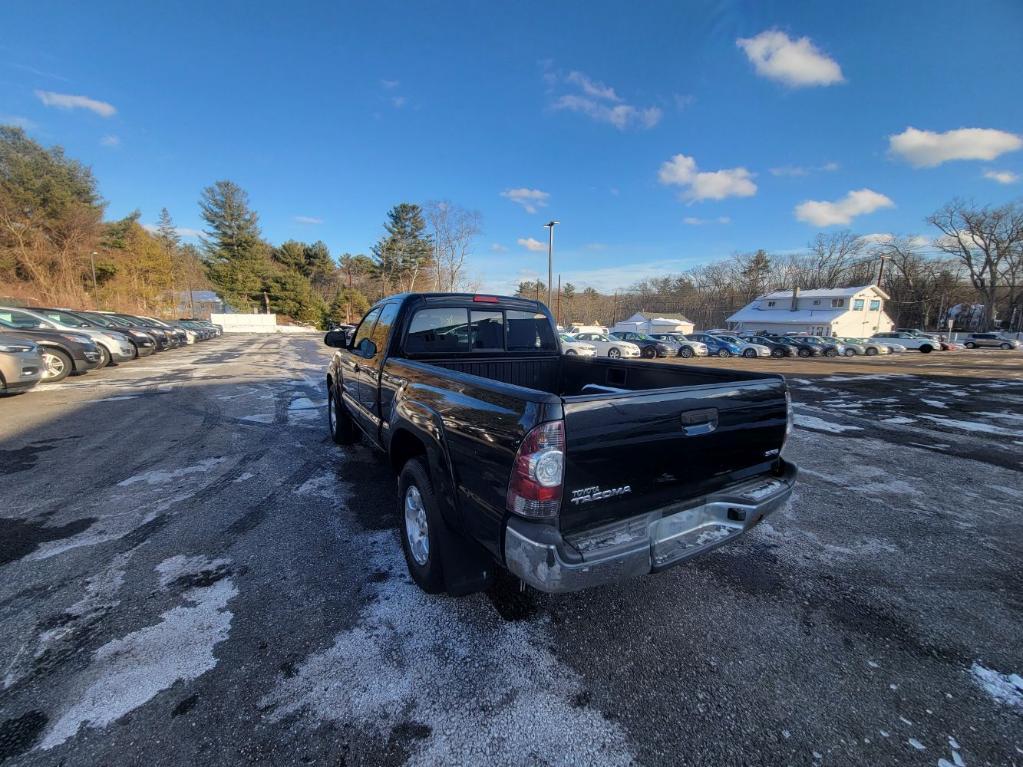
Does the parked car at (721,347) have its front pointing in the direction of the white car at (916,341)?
no

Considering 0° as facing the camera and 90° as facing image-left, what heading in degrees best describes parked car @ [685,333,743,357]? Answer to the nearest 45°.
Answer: approximately 315°

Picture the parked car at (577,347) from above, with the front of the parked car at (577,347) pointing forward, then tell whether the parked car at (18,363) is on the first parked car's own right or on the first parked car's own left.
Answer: on the first parked car's own right

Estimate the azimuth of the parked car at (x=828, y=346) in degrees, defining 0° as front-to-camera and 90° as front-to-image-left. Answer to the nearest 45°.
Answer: approximately 315°

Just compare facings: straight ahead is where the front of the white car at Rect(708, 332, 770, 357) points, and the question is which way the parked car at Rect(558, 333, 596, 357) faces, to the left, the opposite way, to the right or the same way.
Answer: the same way

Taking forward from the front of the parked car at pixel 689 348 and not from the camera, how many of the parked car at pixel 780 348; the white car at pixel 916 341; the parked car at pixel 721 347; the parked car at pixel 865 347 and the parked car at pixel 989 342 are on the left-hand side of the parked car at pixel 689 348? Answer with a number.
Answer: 5

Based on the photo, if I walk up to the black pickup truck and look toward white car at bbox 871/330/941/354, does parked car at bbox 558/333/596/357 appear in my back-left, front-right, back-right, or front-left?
front-left

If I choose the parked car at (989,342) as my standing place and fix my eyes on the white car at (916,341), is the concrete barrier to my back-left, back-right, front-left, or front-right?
front-right

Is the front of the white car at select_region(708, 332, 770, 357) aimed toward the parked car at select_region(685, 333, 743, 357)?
no

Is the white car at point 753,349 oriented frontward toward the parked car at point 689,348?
no

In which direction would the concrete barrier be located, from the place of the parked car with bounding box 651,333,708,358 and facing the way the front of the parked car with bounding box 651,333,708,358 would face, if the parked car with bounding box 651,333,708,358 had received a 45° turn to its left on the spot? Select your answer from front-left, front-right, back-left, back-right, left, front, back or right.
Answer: back

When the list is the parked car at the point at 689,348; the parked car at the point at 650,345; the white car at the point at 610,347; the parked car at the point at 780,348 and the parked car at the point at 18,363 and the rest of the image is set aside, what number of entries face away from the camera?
0

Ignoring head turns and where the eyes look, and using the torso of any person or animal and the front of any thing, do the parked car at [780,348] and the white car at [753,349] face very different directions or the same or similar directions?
same or similar directions

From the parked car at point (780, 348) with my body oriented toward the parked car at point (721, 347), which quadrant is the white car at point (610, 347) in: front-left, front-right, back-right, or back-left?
front-left

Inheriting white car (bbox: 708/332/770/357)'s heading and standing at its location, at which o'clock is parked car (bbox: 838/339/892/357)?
The parked car is roughly at 9 o'clock from the white car.

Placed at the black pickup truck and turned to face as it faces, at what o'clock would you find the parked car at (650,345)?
The parked car is roughly at 2 o'clock from the black pickup truck.
